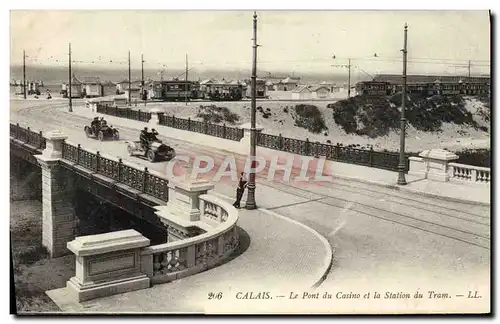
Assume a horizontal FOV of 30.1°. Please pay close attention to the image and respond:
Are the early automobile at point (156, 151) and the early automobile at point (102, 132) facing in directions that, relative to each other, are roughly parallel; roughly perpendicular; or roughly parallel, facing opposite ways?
roughly parallel

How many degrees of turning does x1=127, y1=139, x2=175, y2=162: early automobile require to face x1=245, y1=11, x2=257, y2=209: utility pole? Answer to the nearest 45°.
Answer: approximately 45° to its right

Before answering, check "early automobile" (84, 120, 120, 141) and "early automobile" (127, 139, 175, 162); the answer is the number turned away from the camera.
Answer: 0

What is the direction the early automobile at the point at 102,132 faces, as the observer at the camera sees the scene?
facing the viewer and to the right of the viewer

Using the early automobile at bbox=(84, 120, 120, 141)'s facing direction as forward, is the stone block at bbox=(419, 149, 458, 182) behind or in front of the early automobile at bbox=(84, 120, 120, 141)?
in front

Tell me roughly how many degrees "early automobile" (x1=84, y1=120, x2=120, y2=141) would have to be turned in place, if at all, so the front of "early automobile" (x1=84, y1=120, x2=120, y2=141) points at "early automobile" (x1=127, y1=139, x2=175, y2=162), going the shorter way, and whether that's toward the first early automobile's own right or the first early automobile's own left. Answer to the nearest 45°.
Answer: approximately 45° to the first early automobile's own right

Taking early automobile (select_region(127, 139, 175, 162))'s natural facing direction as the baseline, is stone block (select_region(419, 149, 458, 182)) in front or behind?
in front

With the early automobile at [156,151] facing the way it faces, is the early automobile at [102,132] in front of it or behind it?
behind
